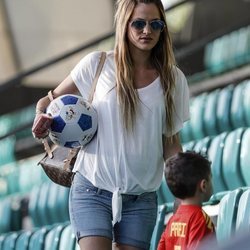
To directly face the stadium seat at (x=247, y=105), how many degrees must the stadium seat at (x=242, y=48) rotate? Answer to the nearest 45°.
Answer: approximately 45° to its left

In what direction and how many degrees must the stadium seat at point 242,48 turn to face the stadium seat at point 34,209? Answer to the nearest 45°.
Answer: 0° — it already faces it

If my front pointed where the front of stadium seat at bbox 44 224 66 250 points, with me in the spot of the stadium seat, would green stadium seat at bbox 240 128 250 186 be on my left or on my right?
on my left

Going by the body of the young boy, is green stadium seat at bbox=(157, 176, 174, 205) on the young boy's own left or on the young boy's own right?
on the young boy's own left

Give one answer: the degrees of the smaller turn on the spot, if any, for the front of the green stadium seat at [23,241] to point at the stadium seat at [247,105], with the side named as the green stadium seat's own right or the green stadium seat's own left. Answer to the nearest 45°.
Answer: approximately 135° to the green stadium seat's own left

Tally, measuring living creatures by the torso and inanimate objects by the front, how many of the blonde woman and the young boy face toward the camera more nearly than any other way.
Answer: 1

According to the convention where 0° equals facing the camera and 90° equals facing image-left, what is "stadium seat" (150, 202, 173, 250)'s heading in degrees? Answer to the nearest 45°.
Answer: approximately 45°

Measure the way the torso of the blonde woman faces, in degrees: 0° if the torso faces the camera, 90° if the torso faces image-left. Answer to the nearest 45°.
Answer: approximately 0°

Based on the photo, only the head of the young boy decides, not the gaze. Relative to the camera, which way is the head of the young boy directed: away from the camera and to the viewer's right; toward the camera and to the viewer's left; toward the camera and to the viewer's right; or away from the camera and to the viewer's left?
away from the camera and to the viewer's right
